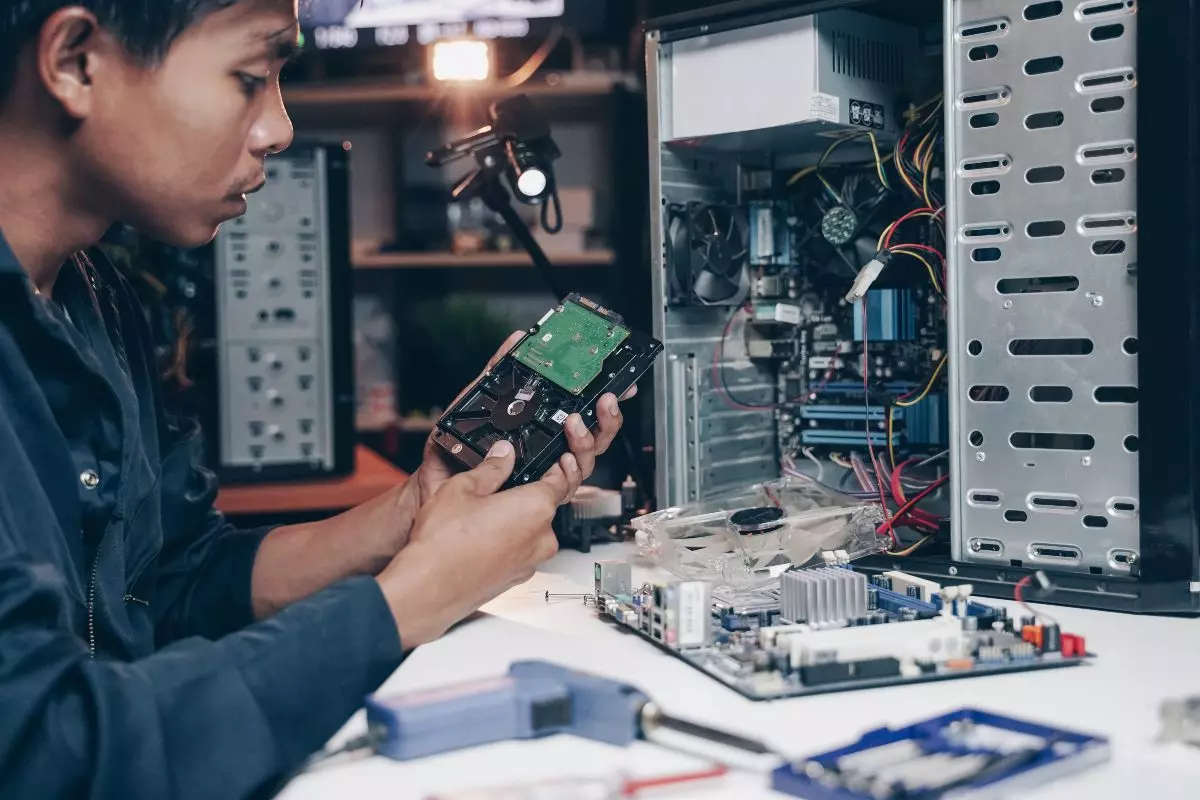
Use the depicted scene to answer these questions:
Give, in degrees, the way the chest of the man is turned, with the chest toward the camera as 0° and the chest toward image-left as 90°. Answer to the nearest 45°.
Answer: approximately 315°

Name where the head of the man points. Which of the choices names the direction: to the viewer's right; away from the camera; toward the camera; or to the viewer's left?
to the viewer's right

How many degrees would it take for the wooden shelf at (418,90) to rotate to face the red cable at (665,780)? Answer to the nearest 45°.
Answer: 0° — it already faces it

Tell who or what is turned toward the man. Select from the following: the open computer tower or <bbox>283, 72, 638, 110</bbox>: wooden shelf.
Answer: the wooden shelf

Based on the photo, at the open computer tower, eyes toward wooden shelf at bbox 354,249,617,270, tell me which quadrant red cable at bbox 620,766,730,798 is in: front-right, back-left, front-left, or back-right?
back-left

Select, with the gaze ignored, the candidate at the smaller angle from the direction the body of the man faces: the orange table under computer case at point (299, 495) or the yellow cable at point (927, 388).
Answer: the yellow cable

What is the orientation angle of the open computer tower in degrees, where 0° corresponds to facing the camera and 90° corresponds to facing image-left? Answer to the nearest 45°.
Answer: approximately 315°

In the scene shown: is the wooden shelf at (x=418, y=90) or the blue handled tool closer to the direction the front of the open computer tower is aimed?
the blue handled tool
